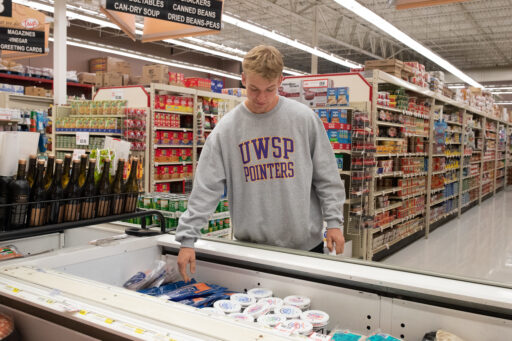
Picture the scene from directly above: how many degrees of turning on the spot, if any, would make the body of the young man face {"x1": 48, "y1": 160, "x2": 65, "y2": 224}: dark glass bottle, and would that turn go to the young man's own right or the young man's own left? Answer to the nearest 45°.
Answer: approximately 90° to the young man's own right

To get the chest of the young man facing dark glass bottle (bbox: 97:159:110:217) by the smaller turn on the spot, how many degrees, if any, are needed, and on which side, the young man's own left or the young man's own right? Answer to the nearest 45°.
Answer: approximately 90° to the young man's own right

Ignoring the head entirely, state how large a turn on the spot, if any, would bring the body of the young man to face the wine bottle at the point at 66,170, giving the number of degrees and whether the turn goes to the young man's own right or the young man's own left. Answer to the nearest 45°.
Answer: approximately 90° to the young man's own right

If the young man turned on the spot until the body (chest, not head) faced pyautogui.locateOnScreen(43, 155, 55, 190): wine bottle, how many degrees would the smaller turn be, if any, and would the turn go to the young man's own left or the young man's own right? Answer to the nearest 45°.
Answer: approximately 90° to the young man's own right

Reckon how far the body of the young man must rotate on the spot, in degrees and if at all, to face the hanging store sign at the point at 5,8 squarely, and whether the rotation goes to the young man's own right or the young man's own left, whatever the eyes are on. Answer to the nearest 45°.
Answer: approximately 135° to the young man's own right

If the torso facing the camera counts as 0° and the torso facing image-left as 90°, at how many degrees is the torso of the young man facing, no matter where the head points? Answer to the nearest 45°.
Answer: approximately 0°

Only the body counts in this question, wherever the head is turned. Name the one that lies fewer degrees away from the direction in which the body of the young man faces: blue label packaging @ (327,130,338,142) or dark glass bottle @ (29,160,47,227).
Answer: the dark glass bottle

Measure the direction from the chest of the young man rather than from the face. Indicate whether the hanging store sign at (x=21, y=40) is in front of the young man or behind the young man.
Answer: behind
